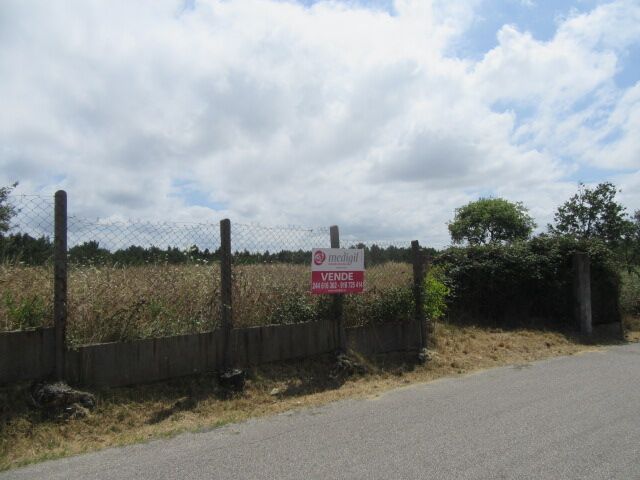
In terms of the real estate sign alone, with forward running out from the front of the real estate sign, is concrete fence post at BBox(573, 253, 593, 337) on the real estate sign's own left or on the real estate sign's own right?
on the real estate sign's own left

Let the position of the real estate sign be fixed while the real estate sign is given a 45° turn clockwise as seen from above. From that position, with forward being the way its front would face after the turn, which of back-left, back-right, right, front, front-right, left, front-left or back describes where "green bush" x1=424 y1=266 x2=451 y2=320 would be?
back

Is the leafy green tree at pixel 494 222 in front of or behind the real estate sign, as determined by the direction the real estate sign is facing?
behind

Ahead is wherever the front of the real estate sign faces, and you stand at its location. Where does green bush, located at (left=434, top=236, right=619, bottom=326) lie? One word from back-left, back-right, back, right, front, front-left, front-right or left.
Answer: back-left

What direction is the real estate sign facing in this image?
toward the camera
